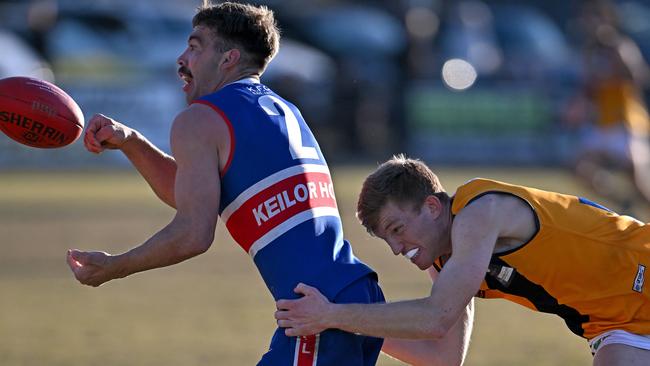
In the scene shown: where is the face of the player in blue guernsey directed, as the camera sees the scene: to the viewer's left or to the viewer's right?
to the viewer's left

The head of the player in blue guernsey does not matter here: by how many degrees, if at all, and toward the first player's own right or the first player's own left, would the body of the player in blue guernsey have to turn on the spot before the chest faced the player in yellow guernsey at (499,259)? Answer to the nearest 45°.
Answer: approximately 135° to the first player's own right

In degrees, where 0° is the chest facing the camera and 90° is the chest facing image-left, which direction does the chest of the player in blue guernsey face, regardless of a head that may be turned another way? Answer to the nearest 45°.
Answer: approximately 135°

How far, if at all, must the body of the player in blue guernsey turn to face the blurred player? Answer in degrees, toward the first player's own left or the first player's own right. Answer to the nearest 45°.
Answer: approximately 90° to the first player's own right
